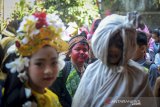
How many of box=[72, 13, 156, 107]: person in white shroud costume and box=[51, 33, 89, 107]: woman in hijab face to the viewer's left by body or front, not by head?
0

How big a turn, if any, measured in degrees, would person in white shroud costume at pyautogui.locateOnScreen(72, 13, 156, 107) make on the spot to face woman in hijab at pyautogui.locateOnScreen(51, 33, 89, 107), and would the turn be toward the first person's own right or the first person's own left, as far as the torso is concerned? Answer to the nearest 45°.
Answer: approximately 135° to the first person's own right

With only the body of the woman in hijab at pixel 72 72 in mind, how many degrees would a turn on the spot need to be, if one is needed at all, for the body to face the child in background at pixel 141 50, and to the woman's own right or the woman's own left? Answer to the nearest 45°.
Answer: approximately 45° to the woman's own left

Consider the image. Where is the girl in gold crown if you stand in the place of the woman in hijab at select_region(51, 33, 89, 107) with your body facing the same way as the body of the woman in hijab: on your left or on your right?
on your right

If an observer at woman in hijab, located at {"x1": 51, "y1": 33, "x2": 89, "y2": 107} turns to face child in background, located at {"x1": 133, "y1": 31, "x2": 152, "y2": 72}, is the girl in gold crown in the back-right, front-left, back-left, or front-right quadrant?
back-right

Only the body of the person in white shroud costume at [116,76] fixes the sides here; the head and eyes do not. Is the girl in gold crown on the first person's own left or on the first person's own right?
on the first person's own right

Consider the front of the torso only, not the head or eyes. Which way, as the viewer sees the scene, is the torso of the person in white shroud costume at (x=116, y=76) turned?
toward the camera

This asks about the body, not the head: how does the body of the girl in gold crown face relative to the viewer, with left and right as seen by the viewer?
facing the viewer and to the right of the viewer

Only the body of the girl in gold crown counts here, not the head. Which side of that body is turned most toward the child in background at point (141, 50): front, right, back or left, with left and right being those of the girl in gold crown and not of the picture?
left

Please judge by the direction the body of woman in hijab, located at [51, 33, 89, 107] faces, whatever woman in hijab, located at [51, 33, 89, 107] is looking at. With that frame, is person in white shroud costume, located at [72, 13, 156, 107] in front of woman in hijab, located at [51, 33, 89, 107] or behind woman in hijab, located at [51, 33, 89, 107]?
in front

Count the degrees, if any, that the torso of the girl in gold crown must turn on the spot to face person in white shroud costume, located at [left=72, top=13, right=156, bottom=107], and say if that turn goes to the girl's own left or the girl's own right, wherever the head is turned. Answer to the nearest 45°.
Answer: approximately 45° to the girl's own left

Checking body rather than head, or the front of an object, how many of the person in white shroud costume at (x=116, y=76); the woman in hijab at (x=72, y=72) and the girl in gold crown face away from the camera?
0
